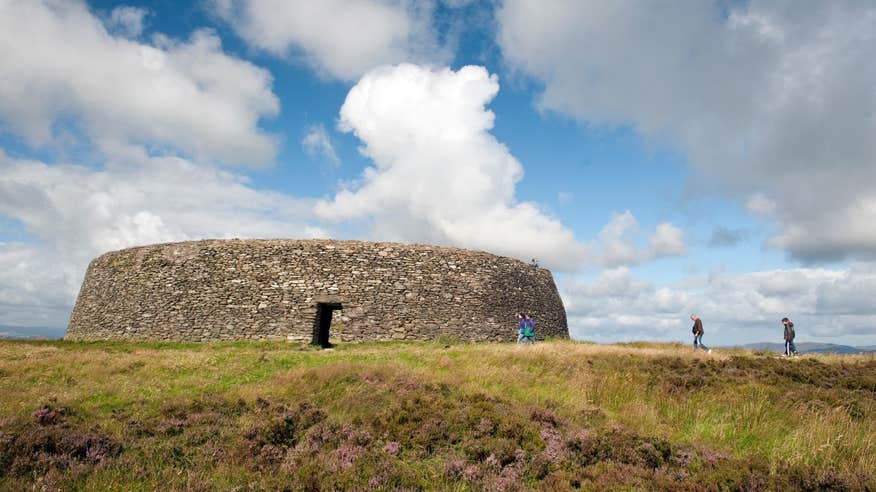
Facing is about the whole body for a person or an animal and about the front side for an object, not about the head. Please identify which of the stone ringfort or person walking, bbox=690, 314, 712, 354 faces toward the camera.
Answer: the stone ringfort

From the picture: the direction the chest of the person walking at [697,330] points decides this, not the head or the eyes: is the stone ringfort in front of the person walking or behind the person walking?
in front

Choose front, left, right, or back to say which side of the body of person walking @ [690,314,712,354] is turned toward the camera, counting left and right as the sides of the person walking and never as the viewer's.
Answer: left

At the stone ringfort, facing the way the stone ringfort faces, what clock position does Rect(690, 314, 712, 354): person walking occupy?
The person walking is roughly at 10 o'clock from the stone ringfort.

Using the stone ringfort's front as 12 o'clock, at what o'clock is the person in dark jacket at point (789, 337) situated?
The person in dark jacket is roughly at 10 o'clock from the stone ringfort.

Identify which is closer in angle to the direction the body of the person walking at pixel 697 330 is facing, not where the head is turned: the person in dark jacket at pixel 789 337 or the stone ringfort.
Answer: the stone ringfort

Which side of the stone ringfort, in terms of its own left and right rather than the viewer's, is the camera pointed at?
front
